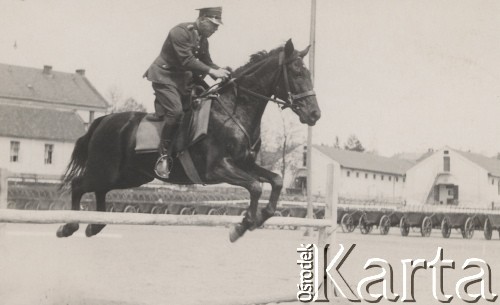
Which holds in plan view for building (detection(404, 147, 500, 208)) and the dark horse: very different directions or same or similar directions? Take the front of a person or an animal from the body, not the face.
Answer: very different directions

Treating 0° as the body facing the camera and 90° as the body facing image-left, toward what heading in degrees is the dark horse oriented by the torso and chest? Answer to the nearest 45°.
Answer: approximately 270°

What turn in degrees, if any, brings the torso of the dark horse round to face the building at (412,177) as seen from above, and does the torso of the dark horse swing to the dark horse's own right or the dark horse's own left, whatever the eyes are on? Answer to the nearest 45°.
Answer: approximately 45° to the dark horse's own left

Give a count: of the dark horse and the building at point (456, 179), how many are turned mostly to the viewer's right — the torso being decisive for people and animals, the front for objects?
1

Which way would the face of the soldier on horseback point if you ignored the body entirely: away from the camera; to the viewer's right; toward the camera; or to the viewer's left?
to the viewer's right

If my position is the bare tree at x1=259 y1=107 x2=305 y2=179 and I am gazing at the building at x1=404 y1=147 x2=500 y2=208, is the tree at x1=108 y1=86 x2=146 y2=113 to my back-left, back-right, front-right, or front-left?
back-left

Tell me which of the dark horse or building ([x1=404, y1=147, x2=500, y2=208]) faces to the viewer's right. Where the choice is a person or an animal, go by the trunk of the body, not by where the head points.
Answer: the dark horse
